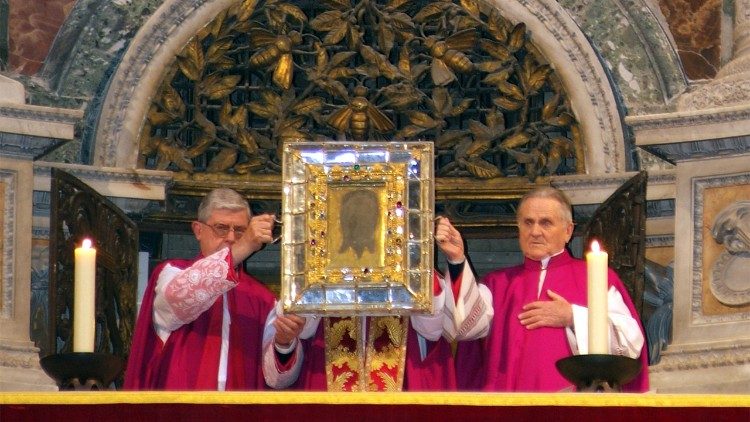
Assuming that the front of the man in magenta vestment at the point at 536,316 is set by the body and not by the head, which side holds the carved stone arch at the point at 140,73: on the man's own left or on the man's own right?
on the man's own right

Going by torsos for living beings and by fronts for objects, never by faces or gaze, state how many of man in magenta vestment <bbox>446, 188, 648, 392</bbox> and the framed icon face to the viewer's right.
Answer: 0

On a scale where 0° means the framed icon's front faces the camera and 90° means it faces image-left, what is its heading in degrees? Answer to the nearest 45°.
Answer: approximately 0°

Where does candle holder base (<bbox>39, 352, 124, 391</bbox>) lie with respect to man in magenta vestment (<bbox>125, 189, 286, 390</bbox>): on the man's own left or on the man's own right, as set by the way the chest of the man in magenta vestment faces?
on the man's own right

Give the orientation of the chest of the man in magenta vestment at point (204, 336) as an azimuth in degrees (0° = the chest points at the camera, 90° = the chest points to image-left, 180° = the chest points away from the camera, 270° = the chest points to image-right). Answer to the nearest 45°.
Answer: approximately 315°

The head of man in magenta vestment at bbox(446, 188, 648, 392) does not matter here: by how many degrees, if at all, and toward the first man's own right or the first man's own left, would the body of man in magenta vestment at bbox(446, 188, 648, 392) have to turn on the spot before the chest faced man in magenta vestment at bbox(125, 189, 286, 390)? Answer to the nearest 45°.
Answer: approximately 45° to the first man's own right

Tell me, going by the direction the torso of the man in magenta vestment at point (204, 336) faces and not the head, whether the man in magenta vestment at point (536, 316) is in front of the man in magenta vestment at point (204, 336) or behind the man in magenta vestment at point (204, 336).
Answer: in front

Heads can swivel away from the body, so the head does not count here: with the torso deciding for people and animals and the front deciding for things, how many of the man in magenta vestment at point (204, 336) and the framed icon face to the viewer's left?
0
